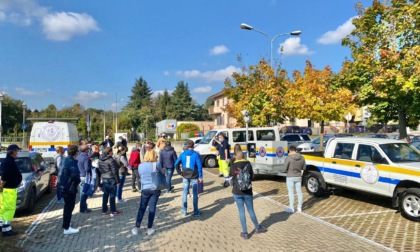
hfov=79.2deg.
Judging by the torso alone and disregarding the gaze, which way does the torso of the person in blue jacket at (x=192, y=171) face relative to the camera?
away from the camera

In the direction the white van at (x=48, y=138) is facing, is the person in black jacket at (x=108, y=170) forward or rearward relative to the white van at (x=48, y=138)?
rearward

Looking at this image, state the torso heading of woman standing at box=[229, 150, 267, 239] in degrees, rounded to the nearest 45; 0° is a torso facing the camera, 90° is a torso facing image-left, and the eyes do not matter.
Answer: approximately 180°

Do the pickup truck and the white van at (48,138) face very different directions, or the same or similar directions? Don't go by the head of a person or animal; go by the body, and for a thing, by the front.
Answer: very different directions

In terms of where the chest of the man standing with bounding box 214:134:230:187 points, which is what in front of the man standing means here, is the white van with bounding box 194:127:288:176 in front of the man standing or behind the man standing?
behind

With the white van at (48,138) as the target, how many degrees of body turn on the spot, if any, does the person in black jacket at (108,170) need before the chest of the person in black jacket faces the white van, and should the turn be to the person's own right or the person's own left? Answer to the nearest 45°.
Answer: approximately 45° to the person's own left

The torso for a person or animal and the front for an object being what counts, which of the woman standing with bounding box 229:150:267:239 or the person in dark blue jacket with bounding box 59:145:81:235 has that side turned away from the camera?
the woman standing

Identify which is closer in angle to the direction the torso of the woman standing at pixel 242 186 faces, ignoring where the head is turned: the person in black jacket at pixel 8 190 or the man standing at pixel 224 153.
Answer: the man standing

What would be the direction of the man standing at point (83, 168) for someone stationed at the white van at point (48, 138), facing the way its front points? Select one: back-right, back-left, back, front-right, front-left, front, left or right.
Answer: back

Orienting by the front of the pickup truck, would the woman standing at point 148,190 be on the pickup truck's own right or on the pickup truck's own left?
on the pickup truck's own right
